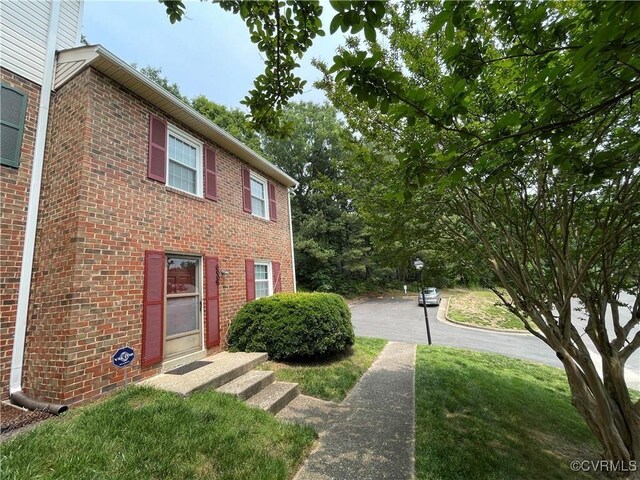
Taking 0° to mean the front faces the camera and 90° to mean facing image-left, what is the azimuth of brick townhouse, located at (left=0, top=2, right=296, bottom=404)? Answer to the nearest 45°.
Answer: approximately 315°

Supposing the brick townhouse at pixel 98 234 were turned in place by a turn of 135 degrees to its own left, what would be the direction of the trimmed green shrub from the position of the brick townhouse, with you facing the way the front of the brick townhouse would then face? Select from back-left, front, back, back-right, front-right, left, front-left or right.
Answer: right

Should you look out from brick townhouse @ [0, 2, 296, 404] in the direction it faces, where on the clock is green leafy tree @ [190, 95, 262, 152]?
The green leafy tree is roughly at 8 o'clock from the brick townhouse.
